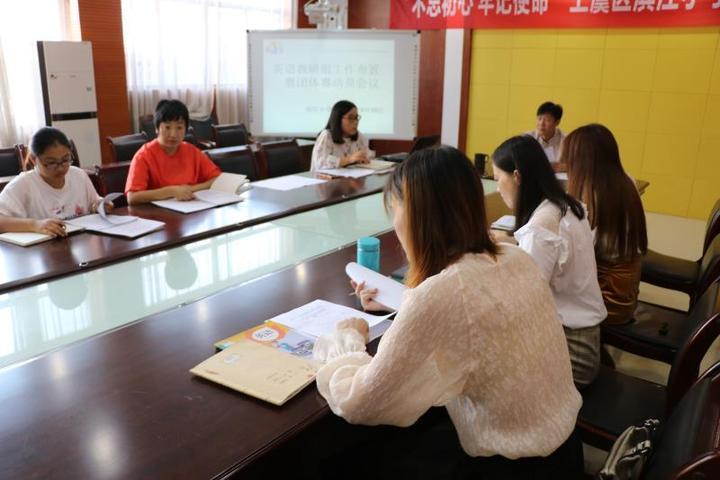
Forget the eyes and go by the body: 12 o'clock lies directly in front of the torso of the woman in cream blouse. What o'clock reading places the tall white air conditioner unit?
The tall white air conditioner unit is roughly at 12 o'clock from the woman in cream blouse.

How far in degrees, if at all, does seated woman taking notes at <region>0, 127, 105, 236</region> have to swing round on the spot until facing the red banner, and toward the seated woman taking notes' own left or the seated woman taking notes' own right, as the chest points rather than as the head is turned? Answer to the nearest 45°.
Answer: approximately 90° to the seated woman taking notes' own left

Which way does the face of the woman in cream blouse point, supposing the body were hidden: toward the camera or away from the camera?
away from the camera

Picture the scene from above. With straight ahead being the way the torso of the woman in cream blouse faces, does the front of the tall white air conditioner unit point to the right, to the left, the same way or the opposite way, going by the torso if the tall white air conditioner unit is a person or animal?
the opposite way

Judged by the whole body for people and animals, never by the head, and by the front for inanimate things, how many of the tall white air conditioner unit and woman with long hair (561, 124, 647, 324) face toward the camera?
1

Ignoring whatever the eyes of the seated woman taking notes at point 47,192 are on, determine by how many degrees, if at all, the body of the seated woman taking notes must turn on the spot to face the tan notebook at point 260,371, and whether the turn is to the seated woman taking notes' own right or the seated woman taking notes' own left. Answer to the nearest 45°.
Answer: approximately 45° to the seated woman taking notes' own right

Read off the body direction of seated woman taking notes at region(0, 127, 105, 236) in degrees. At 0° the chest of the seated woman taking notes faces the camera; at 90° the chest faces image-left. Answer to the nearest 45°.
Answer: approximately 315°

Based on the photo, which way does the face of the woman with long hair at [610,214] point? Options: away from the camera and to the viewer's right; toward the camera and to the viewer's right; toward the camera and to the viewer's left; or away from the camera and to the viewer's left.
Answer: away from the camera and to the viewer's left

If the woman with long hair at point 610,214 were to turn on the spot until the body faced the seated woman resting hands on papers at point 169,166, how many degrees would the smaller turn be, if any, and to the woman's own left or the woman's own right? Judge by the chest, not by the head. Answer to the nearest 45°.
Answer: approximately 45° to the woman's own left

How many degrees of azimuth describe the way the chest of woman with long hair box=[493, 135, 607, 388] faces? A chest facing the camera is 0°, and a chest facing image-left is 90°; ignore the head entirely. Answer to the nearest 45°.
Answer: approximately 135°
